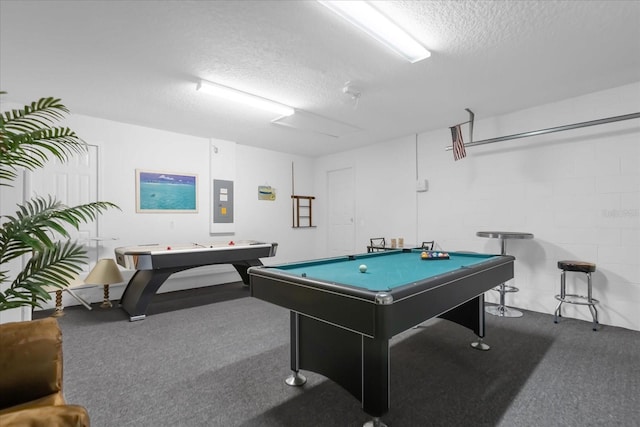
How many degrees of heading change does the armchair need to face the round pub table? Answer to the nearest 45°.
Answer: approximately 45° to its left

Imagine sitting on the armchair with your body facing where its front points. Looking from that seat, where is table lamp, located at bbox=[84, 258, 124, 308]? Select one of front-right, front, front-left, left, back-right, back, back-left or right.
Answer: back-left

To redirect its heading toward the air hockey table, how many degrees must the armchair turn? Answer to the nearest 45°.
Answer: approximately 90° to its left

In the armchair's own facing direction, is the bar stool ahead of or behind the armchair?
ahead

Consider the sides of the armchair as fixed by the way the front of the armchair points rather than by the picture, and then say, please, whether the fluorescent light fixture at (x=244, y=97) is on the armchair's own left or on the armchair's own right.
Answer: on the armchair's own left

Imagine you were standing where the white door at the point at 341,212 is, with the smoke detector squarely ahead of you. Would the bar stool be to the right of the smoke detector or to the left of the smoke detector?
left

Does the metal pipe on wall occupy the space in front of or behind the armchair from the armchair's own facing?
in front

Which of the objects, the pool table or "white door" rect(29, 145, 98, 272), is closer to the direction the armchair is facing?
the pool table

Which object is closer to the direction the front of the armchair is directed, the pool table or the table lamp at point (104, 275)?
the pool table

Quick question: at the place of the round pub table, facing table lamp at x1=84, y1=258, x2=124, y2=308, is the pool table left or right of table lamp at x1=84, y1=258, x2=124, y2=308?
left

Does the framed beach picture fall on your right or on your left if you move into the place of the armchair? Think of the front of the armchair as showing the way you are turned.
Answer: on your left

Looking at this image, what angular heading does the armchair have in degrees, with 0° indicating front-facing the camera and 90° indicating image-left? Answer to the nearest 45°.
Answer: approximately 315°

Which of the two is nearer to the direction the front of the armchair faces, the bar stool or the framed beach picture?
the bar stool

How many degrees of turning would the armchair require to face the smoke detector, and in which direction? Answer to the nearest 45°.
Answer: approximately 45° to its left
